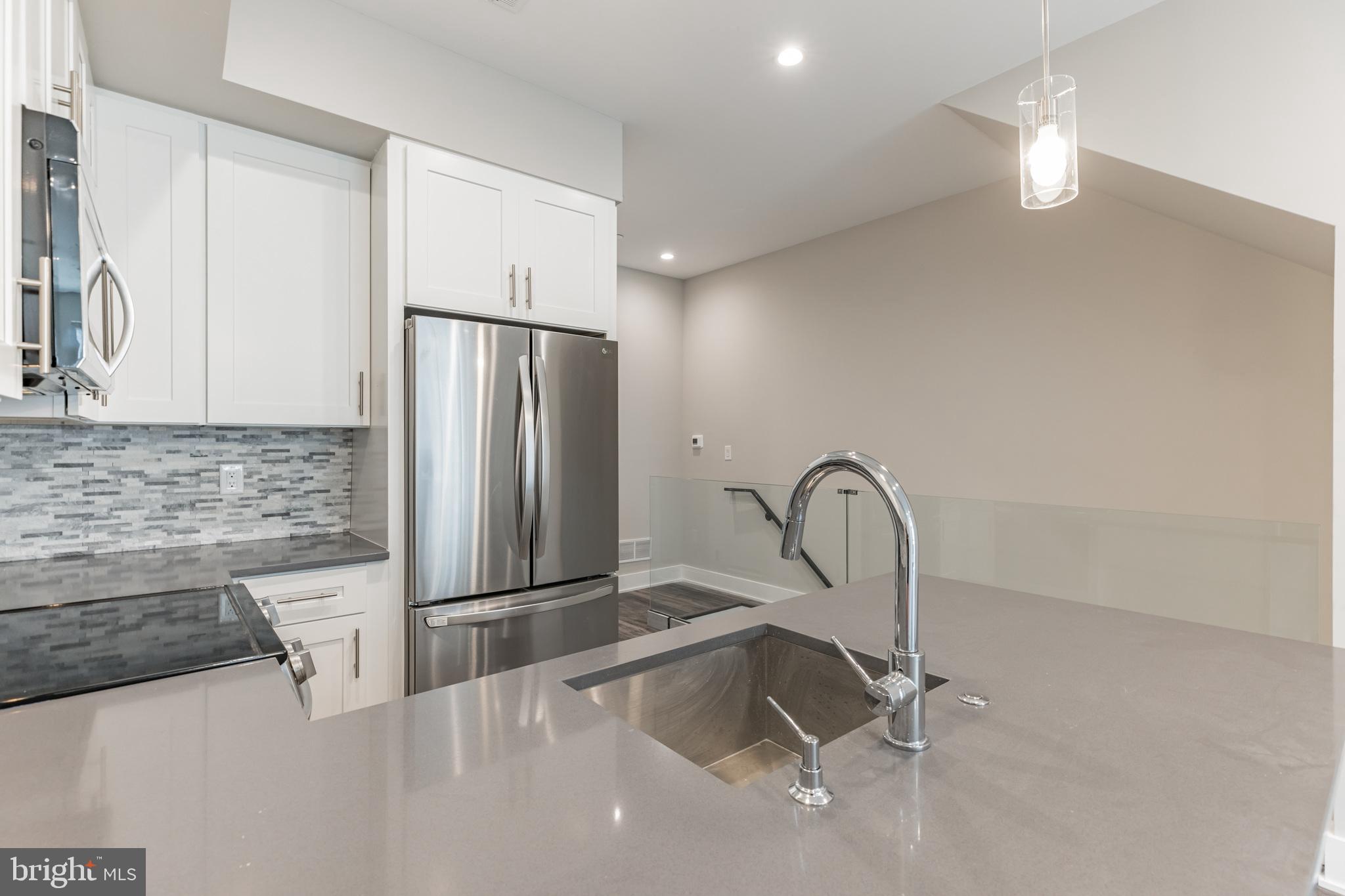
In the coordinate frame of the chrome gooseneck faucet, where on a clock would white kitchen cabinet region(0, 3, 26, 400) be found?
The white kitchen cabinet is roughly at 10 o'clock from the chrome gooseneck faucet.

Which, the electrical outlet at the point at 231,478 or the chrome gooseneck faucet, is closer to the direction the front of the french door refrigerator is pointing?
the chrome gooseneck faucet

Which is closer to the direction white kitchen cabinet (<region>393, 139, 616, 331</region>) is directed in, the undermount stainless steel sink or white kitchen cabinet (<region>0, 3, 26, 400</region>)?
the undermount stainless steel sink

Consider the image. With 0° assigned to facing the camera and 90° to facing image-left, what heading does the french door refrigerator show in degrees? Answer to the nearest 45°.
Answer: approximately 315°

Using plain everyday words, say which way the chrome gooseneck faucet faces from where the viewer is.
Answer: facing away from the viewer and to the left of the viewer

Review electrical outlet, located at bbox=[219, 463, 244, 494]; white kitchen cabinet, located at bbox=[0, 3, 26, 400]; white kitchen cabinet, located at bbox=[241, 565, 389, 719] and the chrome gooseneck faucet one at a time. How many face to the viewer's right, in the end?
1

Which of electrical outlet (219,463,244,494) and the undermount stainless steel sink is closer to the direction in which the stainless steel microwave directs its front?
the undermount stainless steel sink

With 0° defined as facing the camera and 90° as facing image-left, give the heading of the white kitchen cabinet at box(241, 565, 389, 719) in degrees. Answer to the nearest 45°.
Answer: approximately 0°

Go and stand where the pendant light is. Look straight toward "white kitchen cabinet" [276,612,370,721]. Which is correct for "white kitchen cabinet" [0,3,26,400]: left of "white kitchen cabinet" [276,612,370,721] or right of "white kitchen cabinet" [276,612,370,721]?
left

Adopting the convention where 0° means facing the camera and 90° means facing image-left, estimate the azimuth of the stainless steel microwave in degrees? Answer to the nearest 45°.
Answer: approximately 270°

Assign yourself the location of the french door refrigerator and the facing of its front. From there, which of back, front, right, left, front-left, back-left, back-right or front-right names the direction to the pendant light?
front

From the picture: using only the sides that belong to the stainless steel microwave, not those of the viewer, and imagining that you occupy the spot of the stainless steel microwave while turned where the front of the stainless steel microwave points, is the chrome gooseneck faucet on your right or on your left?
on your right

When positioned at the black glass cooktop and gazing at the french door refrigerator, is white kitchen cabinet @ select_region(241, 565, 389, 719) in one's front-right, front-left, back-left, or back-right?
front-left

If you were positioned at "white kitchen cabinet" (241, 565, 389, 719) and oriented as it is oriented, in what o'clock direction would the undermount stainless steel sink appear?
The undermount stainless steel sink is roughly at 11 o'clock from the white kitchen cabinet.

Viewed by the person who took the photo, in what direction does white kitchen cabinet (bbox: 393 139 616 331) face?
facing the viewer and to the right of the viewer
